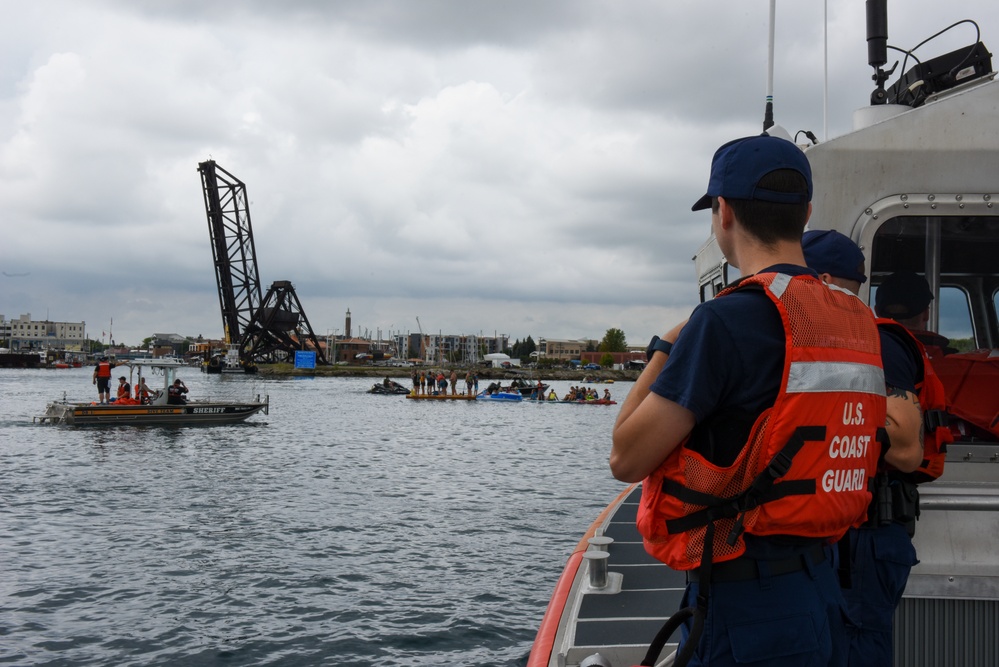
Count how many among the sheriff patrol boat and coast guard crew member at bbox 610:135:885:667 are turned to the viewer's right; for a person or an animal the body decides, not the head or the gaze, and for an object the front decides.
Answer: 1

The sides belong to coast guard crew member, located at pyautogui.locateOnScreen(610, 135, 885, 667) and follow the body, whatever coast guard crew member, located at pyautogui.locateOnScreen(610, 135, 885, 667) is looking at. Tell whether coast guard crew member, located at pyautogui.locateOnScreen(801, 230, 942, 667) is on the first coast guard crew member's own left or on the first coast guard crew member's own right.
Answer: on the first coast guard crew member's own right

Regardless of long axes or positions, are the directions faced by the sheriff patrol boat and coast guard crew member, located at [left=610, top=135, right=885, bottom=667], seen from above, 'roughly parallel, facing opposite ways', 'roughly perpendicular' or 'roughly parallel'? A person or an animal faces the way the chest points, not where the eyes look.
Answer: roughly perpendicular

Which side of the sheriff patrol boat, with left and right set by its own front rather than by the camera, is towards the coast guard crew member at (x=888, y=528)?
right

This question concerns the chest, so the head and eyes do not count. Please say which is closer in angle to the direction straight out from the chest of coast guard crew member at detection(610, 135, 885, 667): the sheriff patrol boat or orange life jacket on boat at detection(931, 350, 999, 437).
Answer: the sheriff patrol boat

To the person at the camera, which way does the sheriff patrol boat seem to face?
facing to the right of the viewer

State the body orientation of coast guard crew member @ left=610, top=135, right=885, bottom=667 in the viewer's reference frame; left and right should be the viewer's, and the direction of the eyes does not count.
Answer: facing away from the viewer and to the left of the viewer

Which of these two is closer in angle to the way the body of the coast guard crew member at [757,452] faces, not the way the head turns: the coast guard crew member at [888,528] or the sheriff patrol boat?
the sheriff patrol boat
